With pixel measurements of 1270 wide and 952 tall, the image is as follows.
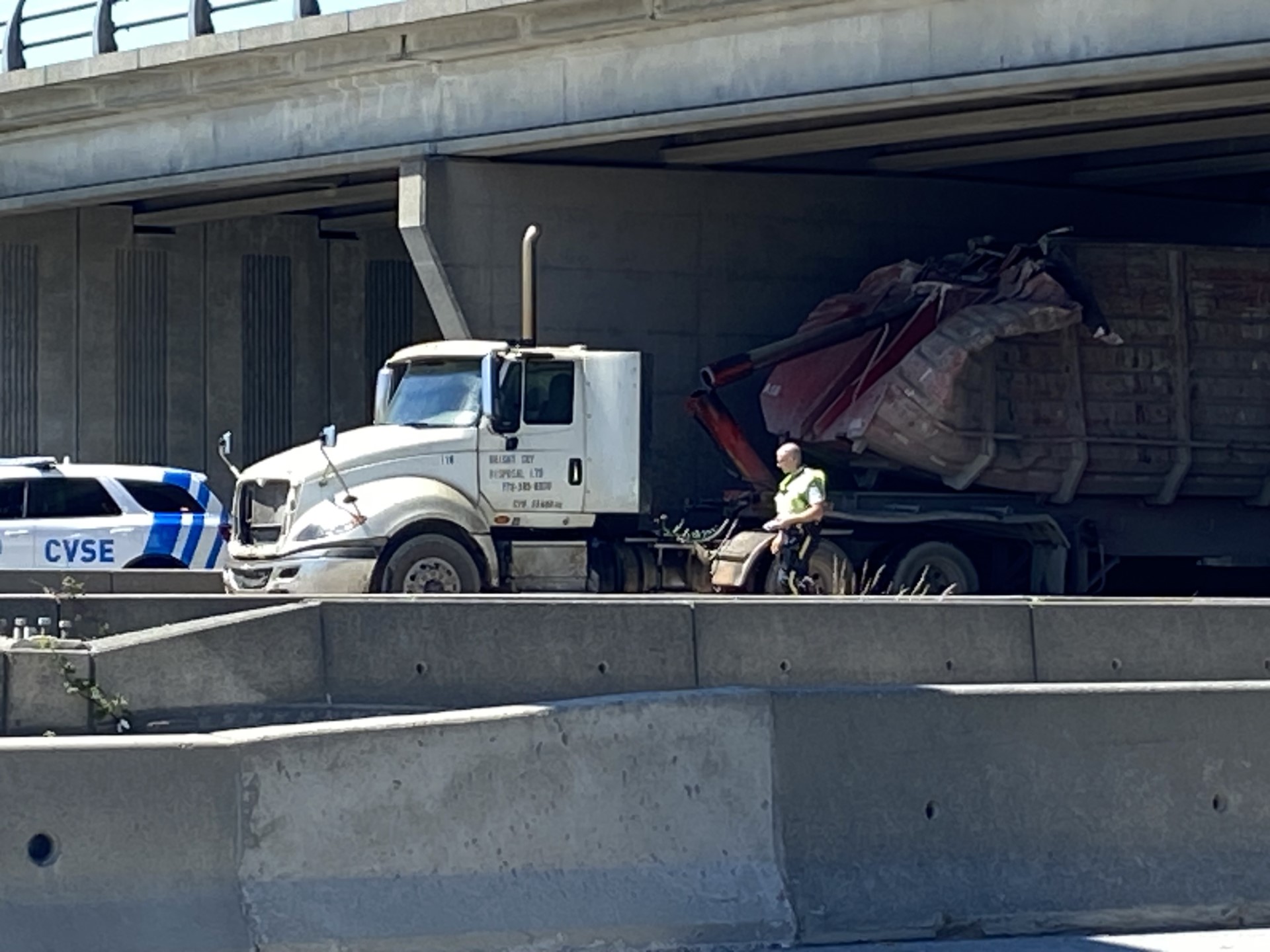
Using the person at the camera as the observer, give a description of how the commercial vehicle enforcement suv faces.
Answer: facing to the left of the viewer

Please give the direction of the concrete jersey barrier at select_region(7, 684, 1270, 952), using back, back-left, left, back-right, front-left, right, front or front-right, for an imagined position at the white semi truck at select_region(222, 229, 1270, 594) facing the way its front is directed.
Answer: front-left

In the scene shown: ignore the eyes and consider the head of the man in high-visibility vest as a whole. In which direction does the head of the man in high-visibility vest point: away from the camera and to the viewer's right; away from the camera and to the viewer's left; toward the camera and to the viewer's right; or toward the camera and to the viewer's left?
toward the camera and to the viewer's left

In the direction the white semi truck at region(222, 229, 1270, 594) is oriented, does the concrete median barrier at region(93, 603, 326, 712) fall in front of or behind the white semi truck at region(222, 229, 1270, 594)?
in front

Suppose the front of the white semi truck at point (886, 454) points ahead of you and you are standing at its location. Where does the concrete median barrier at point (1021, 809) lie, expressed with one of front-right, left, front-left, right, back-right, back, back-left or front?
front-left

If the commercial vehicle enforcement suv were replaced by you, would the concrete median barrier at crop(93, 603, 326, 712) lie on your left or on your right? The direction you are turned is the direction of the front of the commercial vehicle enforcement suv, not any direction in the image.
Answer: on your left

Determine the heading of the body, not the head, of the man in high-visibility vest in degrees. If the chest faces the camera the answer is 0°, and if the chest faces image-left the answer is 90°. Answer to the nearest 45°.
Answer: approximately 45°

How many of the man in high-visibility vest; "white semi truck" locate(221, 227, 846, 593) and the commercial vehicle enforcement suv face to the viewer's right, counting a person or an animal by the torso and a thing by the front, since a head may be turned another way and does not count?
0

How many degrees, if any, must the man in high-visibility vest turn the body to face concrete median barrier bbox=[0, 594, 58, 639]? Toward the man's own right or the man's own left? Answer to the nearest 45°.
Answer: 0° — they already face it

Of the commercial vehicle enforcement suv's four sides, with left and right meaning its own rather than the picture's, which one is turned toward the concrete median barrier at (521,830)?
left

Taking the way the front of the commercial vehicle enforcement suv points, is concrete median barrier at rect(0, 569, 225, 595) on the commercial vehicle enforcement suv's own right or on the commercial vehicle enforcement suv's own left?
on the commercial vehicle enforcement suv's own left

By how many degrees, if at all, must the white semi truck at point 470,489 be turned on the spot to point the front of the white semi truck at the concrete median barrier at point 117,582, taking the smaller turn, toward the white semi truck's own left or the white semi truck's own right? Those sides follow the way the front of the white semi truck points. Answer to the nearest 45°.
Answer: approximately 45° to the white semi truck's own right

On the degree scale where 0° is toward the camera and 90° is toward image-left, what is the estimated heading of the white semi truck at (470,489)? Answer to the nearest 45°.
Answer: approximately 45°
